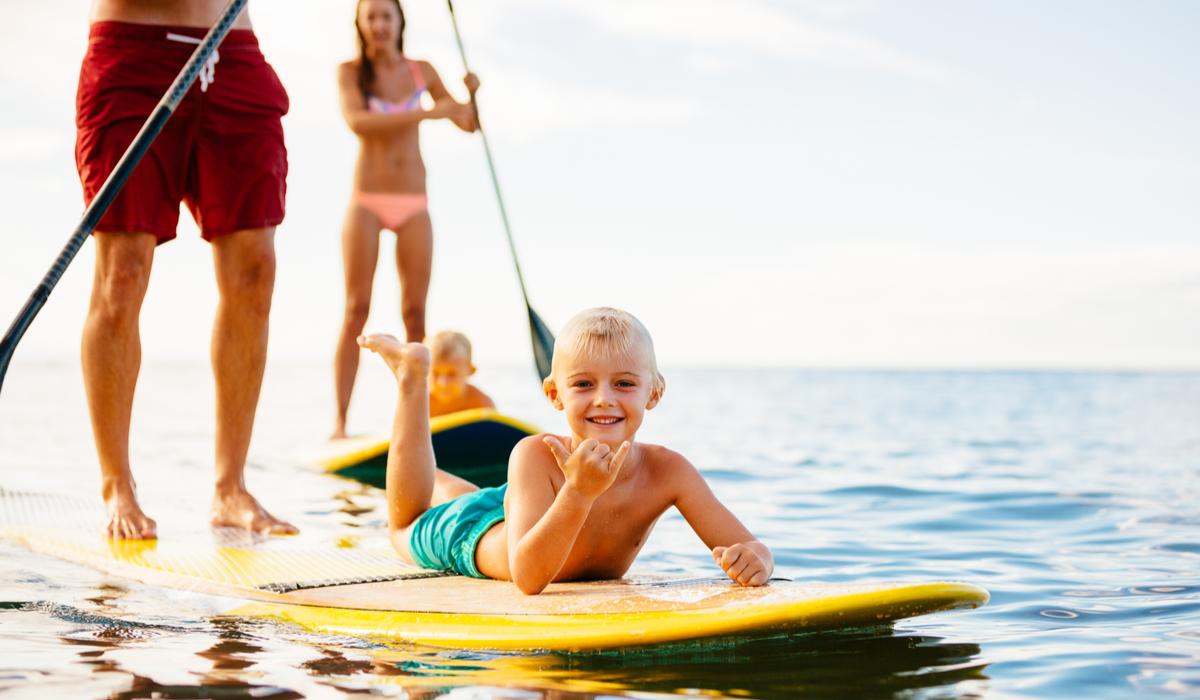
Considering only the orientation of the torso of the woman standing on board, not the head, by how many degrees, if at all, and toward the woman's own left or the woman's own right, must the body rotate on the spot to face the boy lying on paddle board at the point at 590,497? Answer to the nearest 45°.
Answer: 0° — they already face them

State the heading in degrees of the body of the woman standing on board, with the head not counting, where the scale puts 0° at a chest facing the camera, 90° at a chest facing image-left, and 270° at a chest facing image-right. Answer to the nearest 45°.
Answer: approximately 0°
